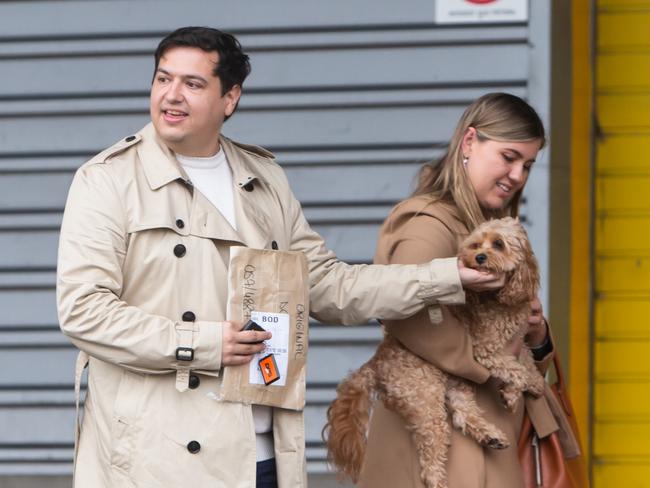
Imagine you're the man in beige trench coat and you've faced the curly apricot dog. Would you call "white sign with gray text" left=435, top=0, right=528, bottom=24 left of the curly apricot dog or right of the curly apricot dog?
left

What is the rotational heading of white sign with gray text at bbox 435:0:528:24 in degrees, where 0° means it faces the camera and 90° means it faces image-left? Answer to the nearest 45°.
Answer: approximately 0°

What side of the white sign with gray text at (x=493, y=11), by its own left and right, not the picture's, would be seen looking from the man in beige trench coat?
front

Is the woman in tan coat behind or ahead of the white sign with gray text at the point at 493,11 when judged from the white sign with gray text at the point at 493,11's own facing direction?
ahead
